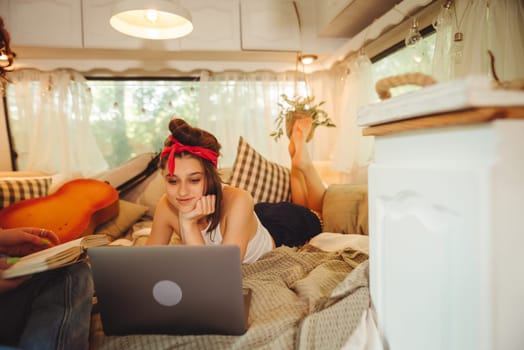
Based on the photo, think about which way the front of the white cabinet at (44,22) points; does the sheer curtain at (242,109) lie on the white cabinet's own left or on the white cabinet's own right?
on the white cabinet's own left

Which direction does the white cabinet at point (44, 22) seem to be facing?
toward the camera

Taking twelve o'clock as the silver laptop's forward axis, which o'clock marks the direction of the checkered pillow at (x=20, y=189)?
The checkered pillow is roughly at 11 o'clock from the silver laptop.

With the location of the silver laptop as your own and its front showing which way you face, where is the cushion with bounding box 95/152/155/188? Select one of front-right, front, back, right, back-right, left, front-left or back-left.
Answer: front

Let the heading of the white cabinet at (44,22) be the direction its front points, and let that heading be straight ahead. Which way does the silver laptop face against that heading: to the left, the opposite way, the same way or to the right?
the opposite way

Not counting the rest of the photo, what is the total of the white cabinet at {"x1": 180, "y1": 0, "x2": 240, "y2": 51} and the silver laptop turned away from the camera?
1

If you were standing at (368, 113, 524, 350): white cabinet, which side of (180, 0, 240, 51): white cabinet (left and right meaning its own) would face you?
front

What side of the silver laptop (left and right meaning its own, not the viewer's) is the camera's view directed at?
back

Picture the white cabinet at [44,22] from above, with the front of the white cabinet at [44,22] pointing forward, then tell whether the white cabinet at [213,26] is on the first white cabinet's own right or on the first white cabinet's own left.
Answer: on the first white cabinet's own left

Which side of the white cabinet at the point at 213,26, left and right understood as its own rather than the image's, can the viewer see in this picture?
front
